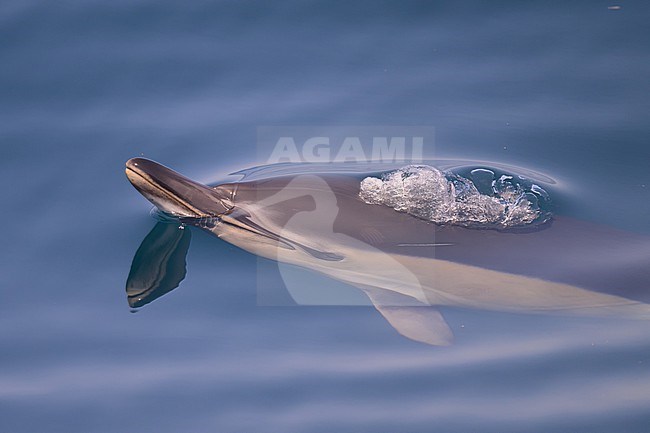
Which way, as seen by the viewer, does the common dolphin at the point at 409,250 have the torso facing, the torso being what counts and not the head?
to the viewer's left
